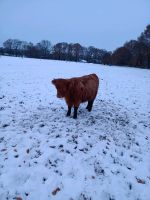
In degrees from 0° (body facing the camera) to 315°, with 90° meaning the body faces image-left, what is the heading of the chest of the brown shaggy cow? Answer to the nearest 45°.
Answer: approximately 45°
